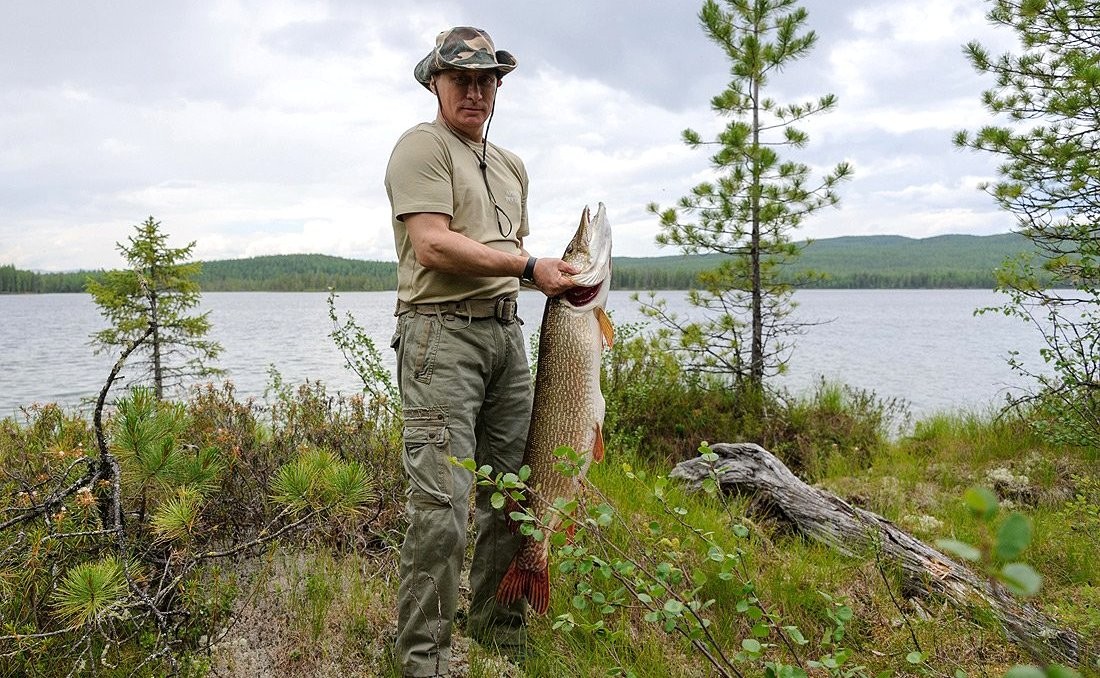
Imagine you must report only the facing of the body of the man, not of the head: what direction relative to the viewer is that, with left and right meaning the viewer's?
facing the viewer and to the right of the viewer

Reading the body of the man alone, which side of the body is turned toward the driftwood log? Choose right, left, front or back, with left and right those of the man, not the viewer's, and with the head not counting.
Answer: left
